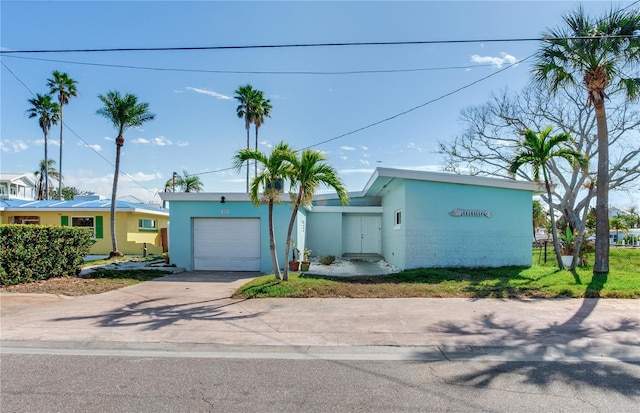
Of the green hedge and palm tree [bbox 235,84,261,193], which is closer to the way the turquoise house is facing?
the green hedge

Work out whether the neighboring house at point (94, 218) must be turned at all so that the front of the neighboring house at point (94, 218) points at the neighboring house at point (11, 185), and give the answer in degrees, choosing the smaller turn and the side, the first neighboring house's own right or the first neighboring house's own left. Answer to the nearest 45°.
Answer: approximately 180°

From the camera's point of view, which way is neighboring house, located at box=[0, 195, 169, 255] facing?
toward the camera

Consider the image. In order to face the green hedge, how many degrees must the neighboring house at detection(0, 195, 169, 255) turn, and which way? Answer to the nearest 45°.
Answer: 0° — it already faces it

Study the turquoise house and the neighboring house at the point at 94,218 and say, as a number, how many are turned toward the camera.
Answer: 2

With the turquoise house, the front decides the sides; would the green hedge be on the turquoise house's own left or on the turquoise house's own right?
on the turquoise house's own right

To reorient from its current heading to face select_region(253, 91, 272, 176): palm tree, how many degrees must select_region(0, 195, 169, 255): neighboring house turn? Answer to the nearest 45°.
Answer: approximately 135° to its left

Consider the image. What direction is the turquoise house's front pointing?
toward the camera
